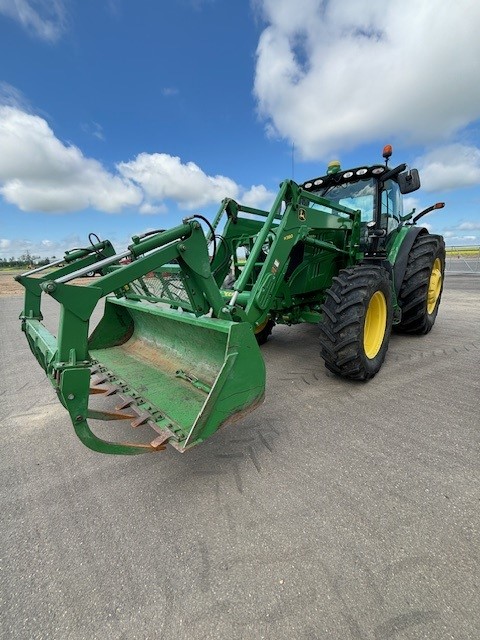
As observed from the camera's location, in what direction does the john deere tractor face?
facing the viewer and to the left of the viewer
